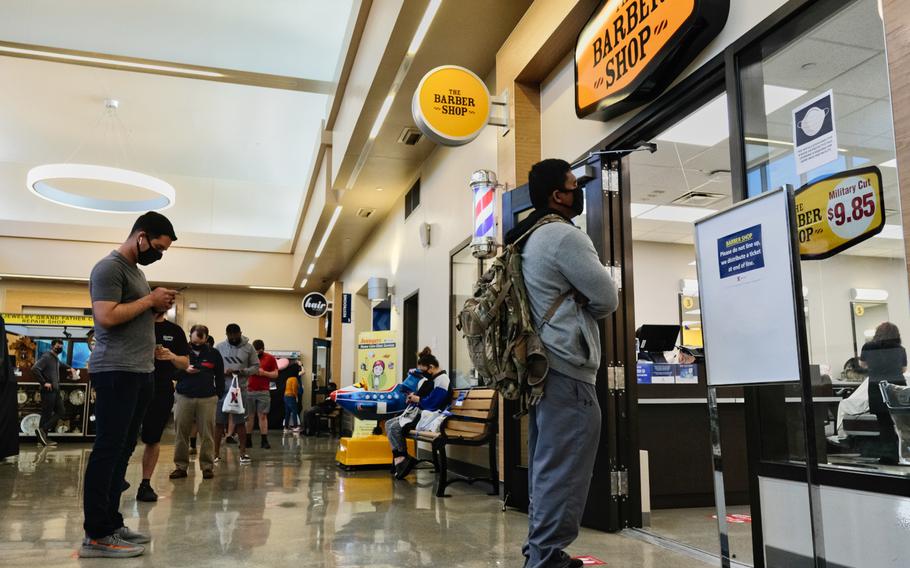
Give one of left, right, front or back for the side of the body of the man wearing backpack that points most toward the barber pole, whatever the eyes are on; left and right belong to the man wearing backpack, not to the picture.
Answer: left

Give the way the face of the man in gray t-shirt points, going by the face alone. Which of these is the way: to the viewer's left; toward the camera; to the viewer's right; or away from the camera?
to the viewer's right

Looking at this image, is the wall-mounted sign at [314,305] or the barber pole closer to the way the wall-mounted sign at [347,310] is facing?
the barber pole

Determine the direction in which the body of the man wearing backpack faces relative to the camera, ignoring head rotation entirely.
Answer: to the viewer's right

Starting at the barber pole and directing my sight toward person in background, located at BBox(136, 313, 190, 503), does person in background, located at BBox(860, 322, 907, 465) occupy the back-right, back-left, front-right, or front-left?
back-left

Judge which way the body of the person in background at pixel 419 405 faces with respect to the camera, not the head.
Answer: to the viewer's left

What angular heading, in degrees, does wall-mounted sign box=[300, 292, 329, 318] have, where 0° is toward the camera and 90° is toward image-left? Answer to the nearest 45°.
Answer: approximately 0°

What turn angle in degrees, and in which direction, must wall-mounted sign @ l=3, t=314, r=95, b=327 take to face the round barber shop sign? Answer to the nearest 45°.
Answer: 0° — it already faces it

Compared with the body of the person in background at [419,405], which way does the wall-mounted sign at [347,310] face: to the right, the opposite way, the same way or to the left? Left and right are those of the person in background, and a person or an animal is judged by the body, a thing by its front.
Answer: to the left

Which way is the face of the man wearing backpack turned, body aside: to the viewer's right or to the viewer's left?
to the viewer's right

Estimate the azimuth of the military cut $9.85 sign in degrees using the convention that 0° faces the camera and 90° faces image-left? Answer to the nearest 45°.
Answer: approximately 45°
